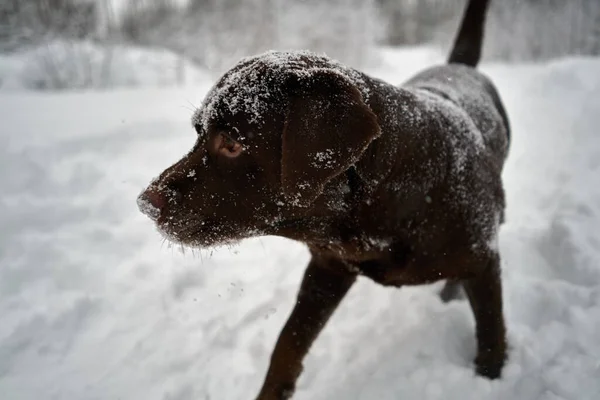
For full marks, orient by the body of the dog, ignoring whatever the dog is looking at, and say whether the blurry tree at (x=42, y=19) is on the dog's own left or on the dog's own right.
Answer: on the dog's own right

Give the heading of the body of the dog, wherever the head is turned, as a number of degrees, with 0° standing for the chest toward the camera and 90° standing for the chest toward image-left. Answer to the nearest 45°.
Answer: approximately 45°
